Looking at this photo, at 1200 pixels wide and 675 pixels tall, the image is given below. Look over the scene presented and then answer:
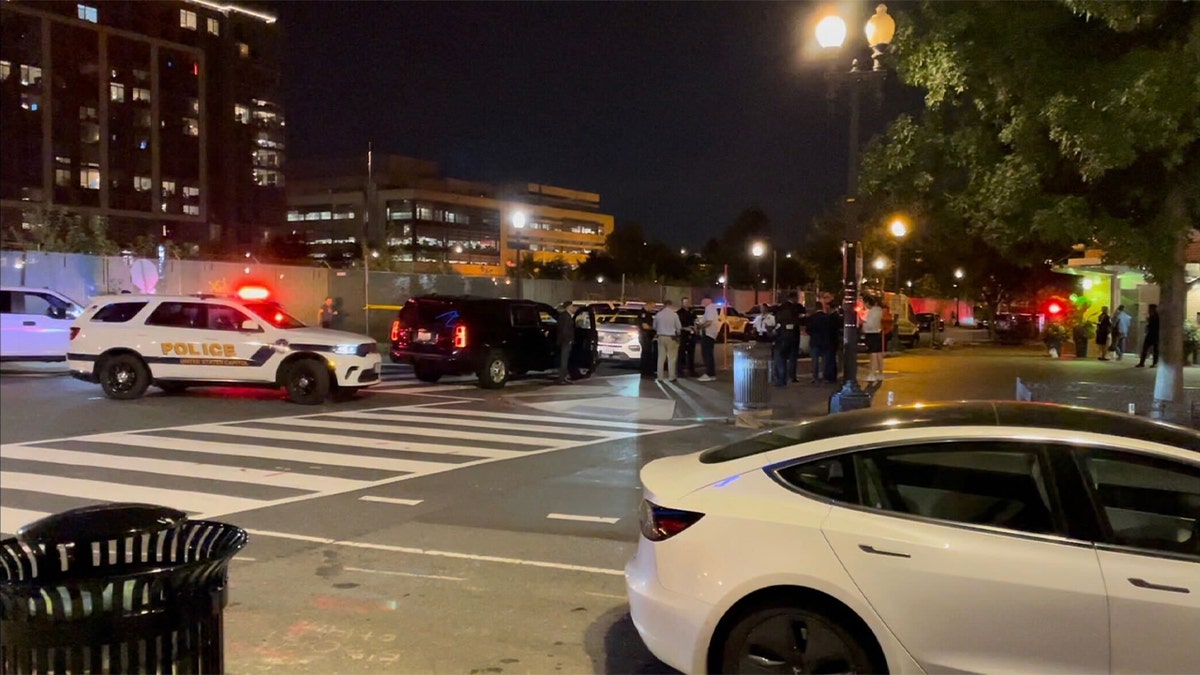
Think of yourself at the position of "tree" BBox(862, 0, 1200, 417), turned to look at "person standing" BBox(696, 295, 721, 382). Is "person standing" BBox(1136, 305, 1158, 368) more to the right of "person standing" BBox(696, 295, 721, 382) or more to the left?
right

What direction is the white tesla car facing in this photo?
to the viewer's right

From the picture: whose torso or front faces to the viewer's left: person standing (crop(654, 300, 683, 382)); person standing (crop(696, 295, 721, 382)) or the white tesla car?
person standing (crop(696, 295, 721, 382))

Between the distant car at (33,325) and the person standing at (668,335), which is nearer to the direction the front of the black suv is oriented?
the person standing

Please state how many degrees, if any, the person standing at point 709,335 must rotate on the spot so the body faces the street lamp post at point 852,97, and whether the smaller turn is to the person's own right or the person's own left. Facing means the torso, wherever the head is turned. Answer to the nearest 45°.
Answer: approximately 90° to the person's own left

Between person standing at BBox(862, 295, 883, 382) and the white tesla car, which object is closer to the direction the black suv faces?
the person standing

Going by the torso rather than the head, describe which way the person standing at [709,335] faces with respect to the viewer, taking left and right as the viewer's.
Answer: facing to the left of the viewer

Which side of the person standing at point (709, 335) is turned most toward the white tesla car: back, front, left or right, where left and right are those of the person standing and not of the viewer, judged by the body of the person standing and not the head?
left

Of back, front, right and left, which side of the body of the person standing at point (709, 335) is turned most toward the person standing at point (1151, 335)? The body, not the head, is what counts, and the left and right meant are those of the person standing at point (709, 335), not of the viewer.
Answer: back

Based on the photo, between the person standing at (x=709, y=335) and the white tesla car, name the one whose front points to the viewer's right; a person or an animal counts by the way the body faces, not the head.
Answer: the white tesla car

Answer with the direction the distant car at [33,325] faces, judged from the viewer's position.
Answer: facing to the right of the viewer

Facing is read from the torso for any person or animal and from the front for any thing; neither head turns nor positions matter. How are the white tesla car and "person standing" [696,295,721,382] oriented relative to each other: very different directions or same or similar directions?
very different directions

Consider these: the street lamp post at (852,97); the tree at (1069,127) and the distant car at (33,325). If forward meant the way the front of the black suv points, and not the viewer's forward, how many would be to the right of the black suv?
2

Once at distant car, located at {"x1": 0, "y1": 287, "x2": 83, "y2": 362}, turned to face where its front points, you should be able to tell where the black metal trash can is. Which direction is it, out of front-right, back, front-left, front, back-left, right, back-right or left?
right

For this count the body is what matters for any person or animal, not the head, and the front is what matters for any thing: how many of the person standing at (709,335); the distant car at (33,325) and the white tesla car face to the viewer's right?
2
